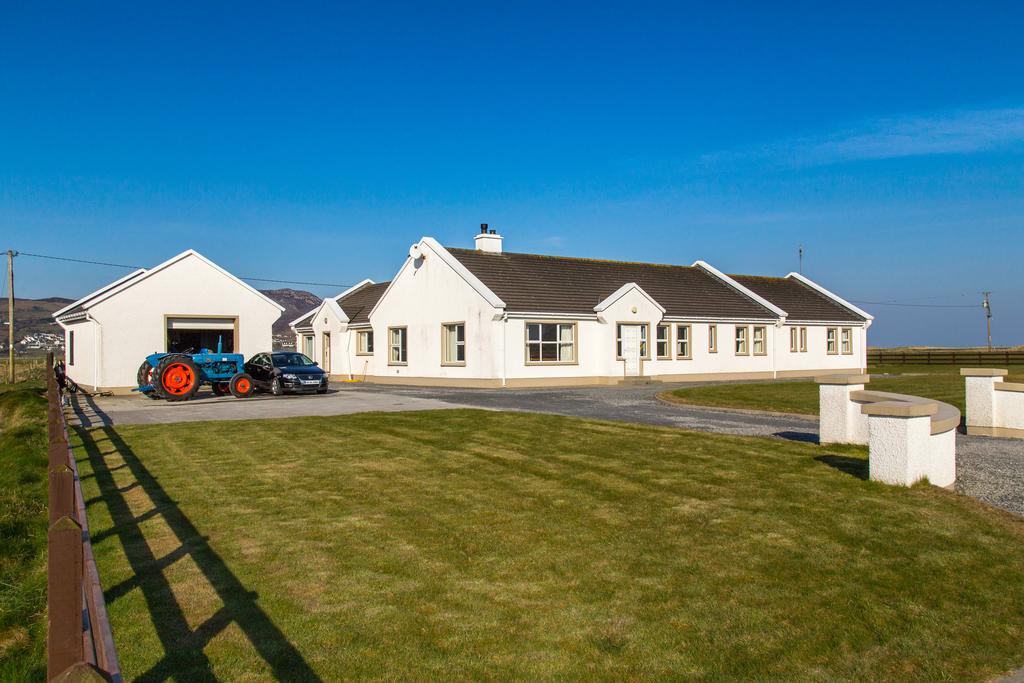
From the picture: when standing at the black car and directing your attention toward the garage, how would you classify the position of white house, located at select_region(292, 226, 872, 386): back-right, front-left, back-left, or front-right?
back-right

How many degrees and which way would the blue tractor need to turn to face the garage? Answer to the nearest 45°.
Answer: approximately 45° to its left

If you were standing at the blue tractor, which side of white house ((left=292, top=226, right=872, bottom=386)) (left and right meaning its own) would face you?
right

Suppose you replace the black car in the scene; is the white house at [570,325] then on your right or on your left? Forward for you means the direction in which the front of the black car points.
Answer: on your left

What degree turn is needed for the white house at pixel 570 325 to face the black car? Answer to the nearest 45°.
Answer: approximately 90° to its right

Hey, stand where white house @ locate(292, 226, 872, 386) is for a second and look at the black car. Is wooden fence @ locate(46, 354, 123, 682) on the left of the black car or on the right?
left

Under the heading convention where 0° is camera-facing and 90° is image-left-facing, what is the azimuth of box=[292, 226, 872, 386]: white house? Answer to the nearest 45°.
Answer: approximately 315°

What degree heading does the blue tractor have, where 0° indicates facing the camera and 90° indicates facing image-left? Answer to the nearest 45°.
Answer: approximately 225°

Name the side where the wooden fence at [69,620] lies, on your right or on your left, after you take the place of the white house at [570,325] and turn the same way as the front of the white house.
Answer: on your right

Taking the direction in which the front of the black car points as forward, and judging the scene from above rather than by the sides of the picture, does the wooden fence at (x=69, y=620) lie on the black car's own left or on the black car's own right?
on the black car's own right
